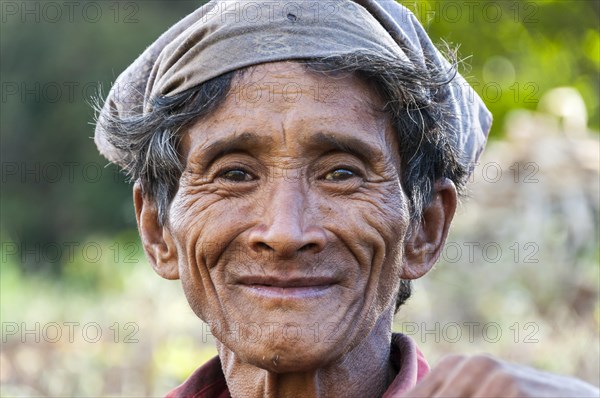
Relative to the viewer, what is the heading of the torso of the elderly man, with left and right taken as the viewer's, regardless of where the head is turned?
facing the viewer

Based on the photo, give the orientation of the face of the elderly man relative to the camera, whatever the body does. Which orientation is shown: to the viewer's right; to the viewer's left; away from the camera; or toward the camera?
toward the camera
